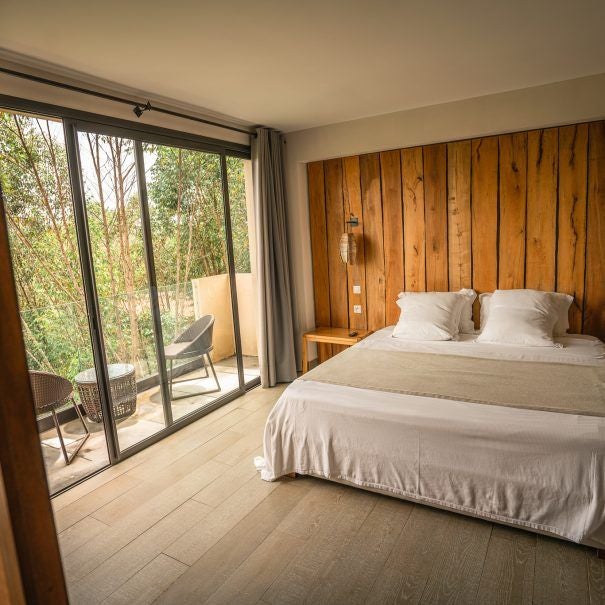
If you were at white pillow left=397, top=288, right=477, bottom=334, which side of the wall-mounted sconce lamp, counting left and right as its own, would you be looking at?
left

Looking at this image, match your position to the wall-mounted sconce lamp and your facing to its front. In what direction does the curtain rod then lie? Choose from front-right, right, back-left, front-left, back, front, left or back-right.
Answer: front

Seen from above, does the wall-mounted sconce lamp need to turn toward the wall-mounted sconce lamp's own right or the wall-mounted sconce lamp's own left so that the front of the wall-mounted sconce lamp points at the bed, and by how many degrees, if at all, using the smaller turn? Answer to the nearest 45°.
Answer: approximately 45° to the wall-mounted sconce lamp's own left

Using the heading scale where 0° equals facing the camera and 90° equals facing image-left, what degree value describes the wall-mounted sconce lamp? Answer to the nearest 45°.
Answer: approximately 45°

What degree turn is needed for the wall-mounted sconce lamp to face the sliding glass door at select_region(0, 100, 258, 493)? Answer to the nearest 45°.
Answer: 0° — it already faces it

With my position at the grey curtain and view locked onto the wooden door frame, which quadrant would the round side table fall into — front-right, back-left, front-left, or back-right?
front-right

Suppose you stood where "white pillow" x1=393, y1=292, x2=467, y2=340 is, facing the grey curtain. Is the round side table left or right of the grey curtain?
left

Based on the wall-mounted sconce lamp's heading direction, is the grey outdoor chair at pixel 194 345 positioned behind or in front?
in front

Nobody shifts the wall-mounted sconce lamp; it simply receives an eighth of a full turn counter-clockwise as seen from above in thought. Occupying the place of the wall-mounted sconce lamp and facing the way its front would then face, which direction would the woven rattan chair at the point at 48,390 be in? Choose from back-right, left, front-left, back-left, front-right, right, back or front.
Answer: front-right

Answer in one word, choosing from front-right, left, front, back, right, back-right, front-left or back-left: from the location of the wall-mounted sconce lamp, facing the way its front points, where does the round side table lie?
front

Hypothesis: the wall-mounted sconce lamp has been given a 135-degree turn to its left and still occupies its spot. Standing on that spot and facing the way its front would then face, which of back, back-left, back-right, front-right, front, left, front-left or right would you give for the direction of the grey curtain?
back

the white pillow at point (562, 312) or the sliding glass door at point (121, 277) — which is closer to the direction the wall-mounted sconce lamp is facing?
the sliding glass door

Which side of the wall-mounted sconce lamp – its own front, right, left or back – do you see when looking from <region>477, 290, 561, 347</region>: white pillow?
left

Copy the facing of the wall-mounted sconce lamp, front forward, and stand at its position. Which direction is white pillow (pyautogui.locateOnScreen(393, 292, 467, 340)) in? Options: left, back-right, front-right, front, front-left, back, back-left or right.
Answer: left
